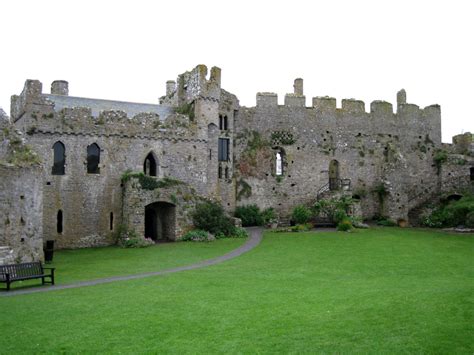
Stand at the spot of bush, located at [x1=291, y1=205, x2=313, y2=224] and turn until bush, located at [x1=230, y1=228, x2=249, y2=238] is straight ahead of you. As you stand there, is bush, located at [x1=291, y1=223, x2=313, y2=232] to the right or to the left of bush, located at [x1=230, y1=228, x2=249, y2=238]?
left

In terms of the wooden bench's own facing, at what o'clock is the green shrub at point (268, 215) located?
The green shrub is roughly at 9 o'clock from the wooden bench.

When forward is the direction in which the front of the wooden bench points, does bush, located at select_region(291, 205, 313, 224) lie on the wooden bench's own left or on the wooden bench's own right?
on the wooden bench's own left

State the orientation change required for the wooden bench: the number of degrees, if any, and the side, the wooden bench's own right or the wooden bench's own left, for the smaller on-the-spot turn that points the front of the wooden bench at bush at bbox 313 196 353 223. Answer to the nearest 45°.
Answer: approximately 90° to the wooden bench's own left

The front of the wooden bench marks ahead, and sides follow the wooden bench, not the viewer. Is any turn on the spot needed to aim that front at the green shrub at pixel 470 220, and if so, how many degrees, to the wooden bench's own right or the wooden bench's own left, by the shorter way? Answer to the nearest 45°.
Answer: approximately 45° to the wooden bench's own left

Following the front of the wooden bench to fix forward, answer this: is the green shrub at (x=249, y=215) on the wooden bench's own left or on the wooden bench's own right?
on the wooden bench's own left

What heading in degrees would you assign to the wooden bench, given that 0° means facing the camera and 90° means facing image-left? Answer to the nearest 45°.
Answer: approximately 315°
